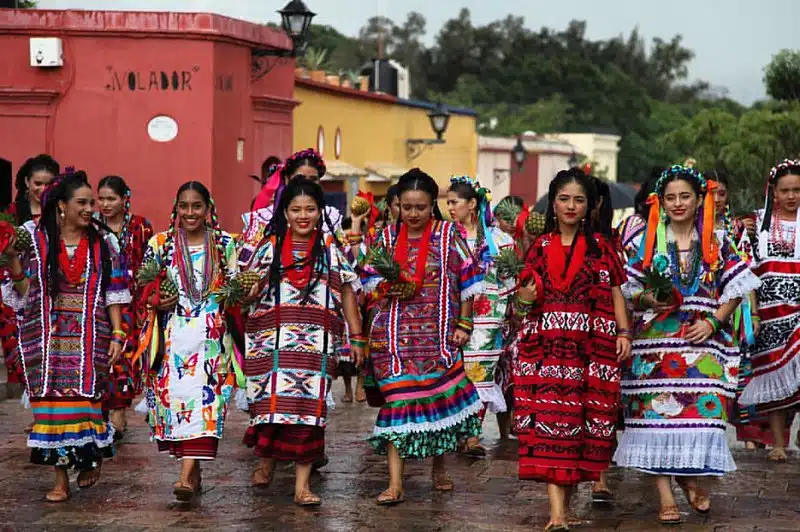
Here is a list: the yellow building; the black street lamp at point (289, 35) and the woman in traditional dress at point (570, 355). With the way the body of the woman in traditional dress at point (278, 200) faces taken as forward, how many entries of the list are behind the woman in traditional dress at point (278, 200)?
2

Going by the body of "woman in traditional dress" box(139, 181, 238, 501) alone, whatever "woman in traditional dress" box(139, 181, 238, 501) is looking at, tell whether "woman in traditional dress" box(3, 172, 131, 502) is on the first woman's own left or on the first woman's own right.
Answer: on the first woman's own right

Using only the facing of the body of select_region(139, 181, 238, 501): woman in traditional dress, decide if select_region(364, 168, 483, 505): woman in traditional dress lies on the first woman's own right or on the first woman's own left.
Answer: on the first woman's own left

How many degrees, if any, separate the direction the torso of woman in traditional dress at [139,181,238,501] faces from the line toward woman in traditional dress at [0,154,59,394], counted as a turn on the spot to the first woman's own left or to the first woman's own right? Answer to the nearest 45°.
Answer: approximately 135° to the first woman's own right

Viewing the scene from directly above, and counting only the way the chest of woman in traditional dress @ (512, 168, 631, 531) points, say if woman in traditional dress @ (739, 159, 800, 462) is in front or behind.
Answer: behind

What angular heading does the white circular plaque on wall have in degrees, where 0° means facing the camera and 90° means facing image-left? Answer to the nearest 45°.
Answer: approximately 0°

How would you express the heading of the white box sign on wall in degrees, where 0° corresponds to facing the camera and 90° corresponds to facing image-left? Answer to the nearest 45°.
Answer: approximately 0°
